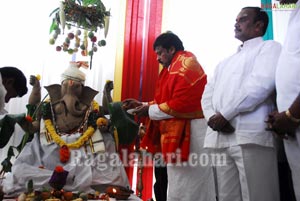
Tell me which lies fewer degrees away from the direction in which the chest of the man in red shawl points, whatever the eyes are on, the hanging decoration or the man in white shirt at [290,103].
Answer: the hanging decoration

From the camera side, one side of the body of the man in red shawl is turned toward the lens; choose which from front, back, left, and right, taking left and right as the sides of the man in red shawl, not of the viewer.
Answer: left

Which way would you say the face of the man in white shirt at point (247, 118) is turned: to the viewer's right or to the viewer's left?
to the viewer's left

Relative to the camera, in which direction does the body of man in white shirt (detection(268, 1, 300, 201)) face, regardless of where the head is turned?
to the viewer's left

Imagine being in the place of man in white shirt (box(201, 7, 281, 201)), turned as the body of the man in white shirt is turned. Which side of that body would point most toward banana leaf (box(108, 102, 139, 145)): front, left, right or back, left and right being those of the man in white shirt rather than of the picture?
right

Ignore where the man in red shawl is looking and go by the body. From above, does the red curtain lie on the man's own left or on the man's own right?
on the man's own right

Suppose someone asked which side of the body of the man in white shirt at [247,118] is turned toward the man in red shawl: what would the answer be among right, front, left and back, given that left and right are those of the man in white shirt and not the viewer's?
right

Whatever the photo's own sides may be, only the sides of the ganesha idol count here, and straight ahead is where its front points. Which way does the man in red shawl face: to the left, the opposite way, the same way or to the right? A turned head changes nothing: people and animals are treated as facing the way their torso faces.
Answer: to the right
